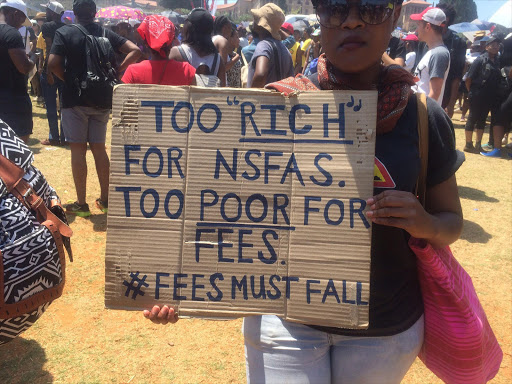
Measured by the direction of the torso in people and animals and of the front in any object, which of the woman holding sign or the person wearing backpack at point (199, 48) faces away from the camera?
the person wearing backpack

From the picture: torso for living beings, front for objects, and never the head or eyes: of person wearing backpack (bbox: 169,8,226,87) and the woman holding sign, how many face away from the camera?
1

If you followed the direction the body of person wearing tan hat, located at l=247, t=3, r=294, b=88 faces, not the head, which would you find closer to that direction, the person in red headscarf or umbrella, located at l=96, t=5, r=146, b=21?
the umbrella

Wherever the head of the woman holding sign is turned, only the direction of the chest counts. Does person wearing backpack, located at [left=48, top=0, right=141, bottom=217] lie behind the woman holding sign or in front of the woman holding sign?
behind

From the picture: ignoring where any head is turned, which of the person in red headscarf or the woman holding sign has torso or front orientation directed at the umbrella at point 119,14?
the person in red headscarf

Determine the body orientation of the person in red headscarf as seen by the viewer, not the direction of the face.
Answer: away from the camera

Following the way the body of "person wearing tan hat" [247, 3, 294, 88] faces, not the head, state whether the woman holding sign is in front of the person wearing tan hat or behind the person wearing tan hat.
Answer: behind

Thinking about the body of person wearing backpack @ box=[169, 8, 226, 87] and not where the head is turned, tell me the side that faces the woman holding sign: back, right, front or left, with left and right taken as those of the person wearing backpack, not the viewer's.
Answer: back

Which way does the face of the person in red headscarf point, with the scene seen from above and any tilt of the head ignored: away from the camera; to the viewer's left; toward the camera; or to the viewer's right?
away from the camera

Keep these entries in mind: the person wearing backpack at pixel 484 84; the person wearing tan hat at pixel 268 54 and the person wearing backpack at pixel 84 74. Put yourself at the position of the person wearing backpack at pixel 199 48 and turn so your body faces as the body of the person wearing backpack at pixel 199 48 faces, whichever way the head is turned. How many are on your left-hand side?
1

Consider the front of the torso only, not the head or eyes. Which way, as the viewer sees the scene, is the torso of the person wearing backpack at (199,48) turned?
away from the camera
